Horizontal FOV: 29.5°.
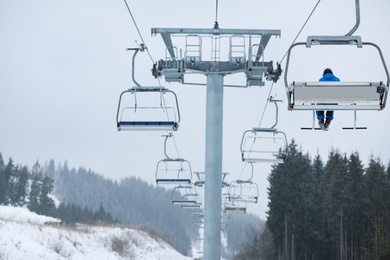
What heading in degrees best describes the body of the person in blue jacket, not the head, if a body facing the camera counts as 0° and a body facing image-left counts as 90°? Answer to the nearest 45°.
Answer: approximately 180°

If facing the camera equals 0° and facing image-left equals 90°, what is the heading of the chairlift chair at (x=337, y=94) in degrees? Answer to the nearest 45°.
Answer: approximately 180°
